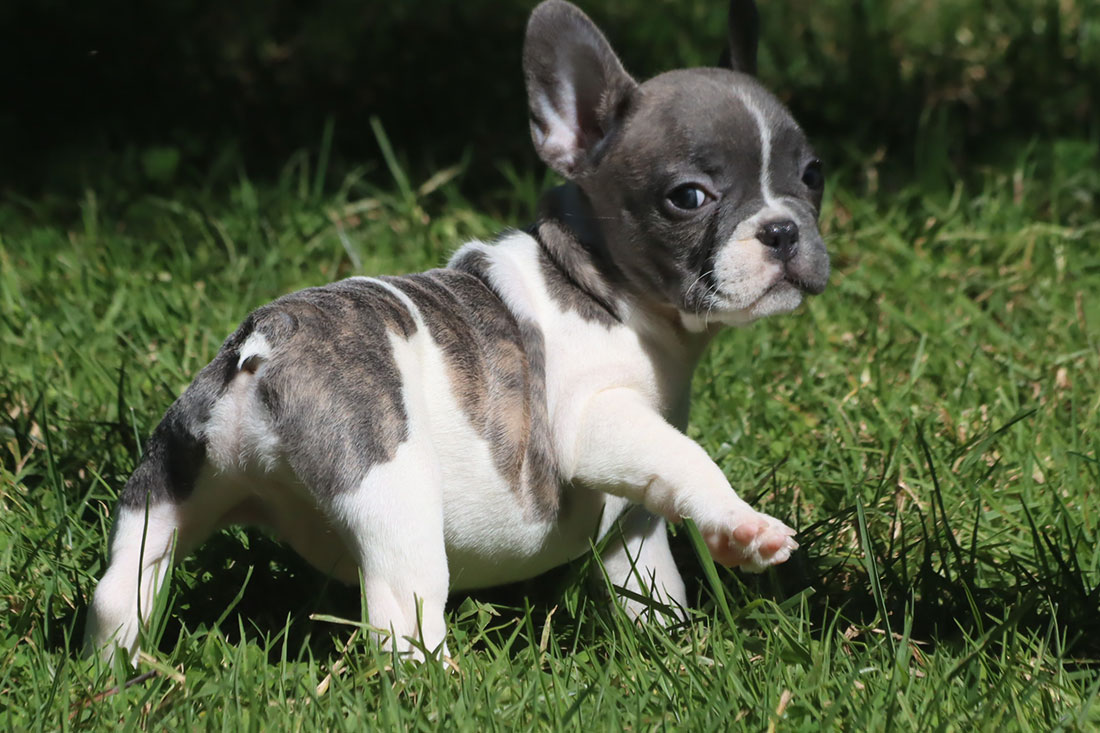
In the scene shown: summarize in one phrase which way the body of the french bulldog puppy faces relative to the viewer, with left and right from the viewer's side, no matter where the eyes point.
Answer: facing away from the viewer and to the right of the viewer
